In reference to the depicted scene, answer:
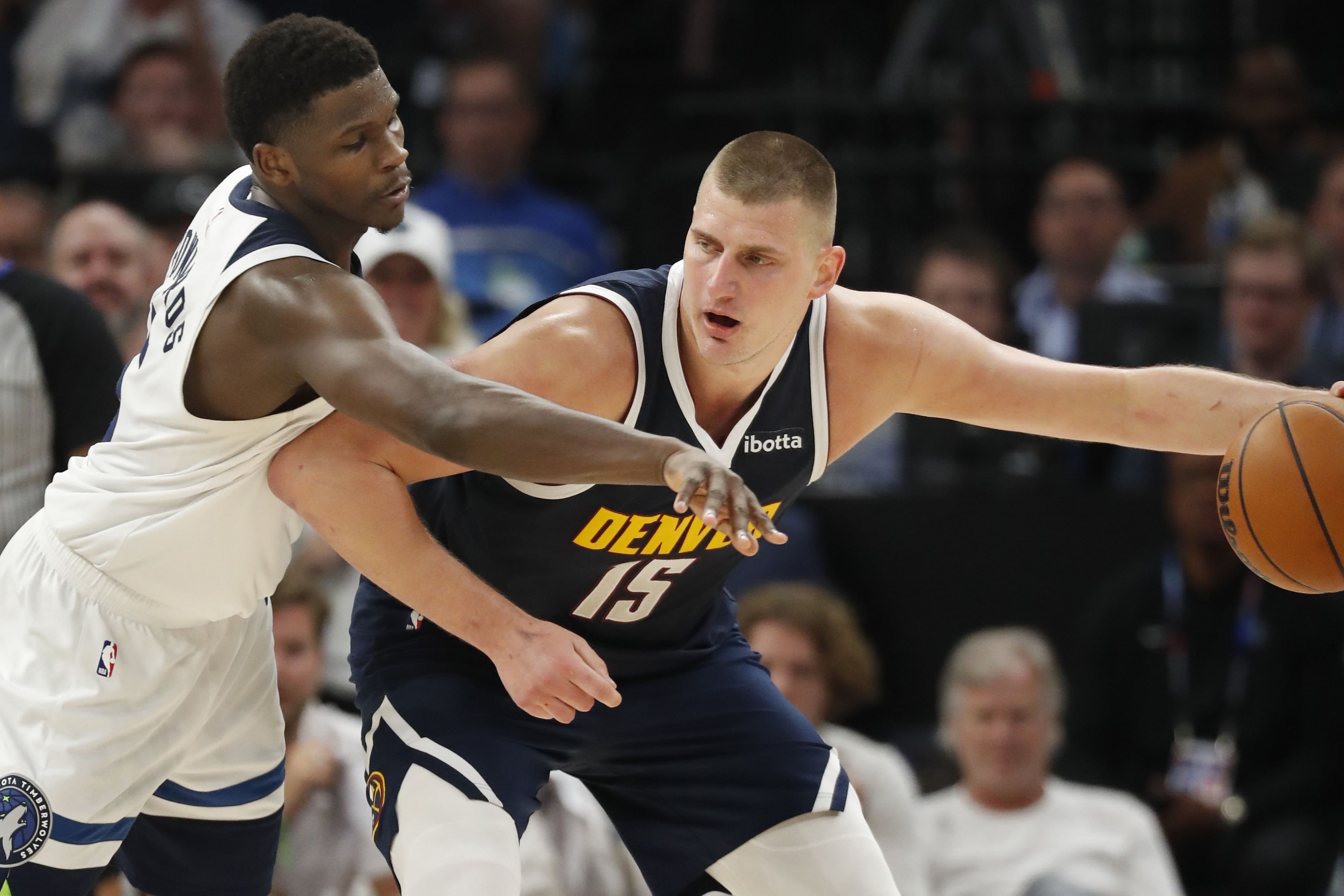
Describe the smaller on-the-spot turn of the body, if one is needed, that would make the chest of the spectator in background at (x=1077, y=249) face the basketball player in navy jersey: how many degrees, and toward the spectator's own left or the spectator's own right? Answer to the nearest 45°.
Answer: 0° — they already face them

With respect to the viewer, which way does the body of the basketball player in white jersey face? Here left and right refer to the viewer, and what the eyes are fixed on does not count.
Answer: facing to the right of the viewer

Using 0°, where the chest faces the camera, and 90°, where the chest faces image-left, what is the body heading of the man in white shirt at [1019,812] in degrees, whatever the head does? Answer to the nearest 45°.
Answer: approximately 0°

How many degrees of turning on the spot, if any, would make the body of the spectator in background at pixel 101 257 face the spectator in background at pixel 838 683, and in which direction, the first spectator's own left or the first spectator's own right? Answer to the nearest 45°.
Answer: approximately 45° to the first spectator's own left

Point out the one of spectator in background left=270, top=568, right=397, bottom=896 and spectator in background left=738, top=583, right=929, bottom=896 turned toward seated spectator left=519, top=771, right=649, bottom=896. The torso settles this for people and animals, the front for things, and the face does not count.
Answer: spectator in background left=738, top=583, right=929, bottom=896

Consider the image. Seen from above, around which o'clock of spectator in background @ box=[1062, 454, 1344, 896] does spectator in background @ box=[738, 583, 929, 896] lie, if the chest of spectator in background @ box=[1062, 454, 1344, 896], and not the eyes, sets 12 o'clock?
spectator in background @ box=[738, 583, 929, 896] is roughly at 2 o'clock from spectator in background @ box=[1062, 454, 1344, 896].

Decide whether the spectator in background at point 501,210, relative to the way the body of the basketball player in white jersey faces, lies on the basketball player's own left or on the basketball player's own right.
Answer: on the basketball player's own left

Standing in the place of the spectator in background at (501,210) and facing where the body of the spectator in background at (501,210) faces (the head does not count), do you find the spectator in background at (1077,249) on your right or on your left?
on your left
